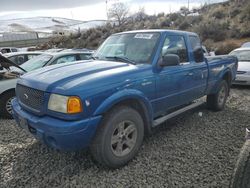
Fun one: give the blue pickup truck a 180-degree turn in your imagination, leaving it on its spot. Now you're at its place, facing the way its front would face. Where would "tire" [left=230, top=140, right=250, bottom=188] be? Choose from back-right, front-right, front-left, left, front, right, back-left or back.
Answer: right

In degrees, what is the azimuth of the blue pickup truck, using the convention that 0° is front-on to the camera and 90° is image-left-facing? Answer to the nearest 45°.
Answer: approximately 45°
